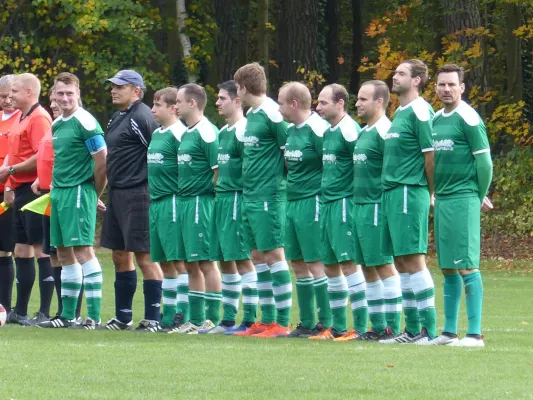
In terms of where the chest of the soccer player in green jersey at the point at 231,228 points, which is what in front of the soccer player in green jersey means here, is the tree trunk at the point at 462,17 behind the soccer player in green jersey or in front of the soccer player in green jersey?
behind

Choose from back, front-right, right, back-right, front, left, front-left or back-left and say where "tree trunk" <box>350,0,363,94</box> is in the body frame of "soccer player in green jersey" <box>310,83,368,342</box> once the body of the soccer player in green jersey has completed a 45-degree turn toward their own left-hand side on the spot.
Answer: back

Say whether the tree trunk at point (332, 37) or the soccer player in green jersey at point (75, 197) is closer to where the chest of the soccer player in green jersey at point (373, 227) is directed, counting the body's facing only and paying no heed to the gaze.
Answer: the soccer player in green jersey

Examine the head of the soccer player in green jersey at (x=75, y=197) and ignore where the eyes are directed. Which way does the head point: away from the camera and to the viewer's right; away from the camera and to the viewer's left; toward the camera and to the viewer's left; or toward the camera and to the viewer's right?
toward the camera and to the viewer's left

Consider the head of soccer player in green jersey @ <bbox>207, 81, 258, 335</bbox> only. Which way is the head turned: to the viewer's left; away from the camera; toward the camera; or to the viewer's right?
to the viewer's left

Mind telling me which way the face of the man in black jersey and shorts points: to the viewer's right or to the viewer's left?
to the viewer's left

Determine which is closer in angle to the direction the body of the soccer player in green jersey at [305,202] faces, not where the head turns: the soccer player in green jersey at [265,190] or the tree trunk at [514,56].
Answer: the soccer player in green jersey

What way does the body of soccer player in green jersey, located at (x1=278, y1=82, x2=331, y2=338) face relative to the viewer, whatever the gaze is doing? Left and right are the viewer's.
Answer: facing the viewer and to the left of the viewer

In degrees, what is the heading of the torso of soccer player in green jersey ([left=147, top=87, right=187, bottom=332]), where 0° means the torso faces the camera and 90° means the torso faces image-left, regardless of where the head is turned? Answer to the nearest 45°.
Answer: approximately 45°
